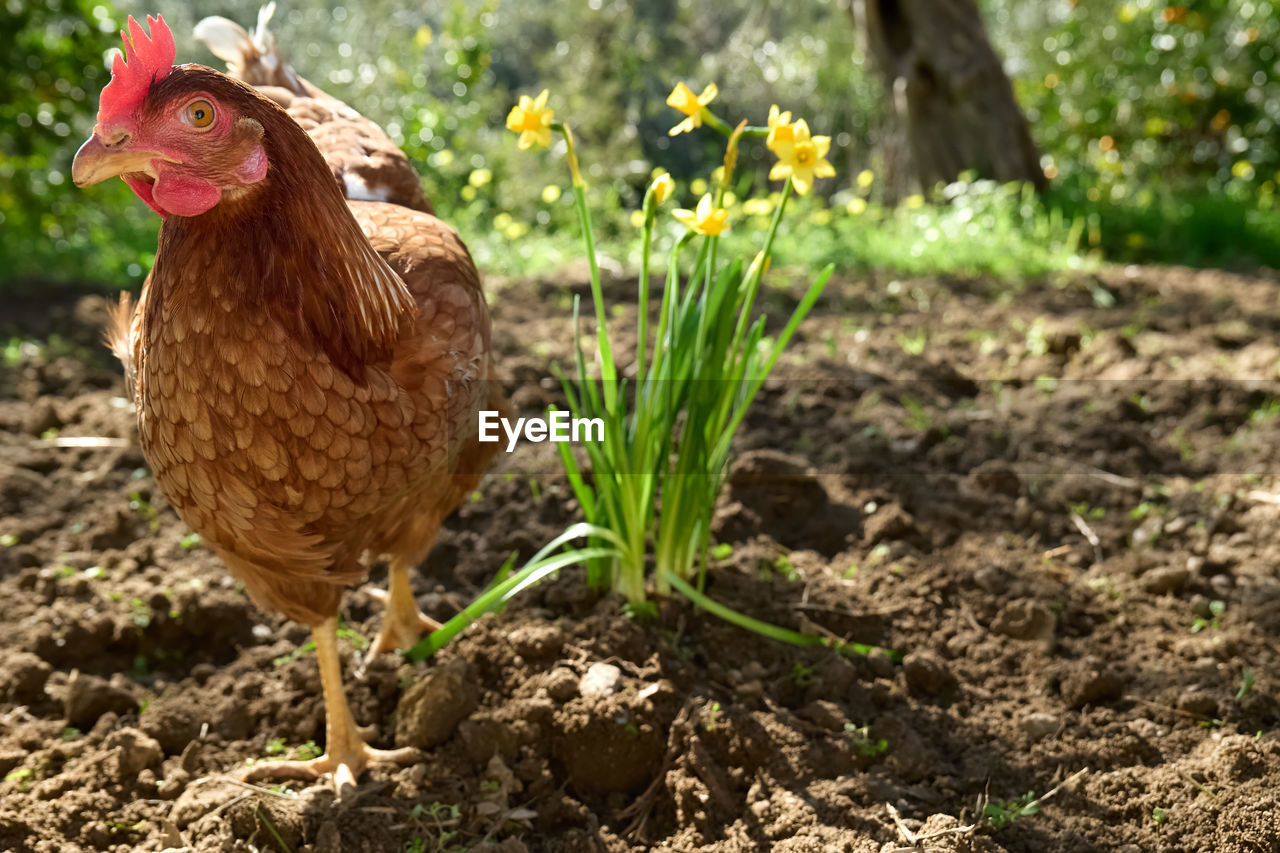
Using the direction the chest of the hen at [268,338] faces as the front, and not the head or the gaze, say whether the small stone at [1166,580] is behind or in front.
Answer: behind

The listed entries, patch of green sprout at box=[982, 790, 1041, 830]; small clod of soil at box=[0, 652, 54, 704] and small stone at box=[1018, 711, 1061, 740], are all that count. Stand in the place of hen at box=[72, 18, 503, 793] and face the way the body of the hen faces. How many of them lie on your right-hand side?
1

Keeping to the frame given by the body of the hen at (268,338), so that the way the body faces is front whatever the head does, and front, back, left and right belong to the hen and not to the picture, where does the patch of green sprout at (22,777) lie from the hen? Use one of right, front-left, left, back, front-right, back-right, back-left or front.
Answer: right

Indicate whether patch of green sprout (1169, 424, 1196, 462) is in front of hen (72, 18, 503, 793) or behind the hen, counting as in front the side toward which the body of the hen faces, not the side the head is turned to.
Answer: behind

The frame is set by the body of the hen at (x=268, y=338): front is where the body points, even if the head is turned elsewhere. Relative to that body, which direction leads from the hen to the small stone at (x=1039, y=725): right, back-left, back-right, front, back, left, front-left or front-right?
back-left

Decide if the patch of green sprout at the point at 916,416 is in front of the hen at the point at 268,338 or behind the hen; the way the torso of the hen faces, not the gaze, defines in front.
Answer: behind

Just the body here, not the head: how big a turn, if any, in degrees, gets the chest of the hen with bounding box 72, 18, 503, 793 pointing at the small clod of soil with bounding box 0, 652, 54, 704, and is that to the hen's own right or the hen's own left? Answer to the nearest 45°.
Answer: approximately 90° to the hen's own right

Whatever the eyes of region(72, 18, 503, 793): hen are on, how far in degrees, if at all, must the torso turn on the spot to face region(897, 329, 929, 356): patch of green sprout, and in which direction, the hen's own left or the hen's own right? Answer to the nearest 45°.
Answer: approximately 180°

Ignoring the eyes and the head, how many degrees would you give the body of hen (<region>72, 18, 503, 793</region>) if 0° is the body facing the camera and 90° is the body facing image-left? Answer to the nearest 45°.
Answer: approximately 45°

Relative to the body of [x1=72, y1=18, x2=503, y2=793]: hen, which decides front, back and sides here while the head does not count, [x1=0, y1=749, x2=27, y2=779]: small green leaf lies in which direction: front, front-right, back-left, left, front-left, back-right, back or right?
right

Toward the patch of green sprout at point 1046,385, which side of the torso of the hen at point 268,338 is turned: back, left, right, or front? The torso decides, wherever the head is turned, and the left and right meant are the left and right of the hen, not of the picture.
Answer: back
